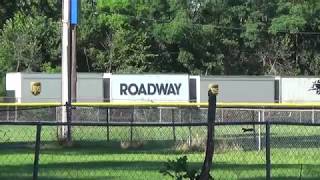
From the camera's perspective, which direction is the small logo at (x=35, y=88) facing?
toward the camera

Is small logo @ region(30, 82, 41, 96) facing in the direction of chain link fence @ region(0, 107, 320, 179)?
yes
